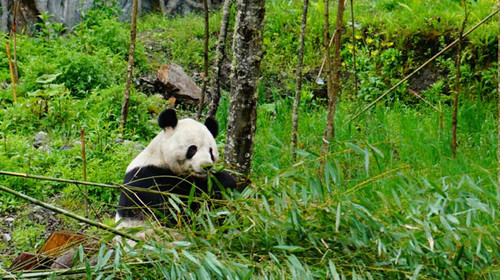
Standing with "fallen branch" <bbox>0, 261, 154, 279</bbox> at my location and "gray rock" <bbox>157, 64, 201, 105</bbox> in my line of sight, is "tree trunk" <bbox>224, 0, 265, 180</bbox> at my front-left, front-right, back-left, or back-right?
front-right

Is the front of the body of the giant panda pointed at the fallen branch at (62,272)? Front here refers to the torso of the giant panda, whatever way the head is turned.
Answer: no

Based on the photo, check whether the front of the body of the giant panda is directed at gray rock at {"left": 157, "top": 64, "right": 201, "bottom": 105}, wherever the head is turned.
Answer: no

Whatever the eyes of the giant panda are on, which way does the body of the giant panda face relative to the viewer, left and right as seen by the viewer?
facing the viewer and to the right of the viewer
